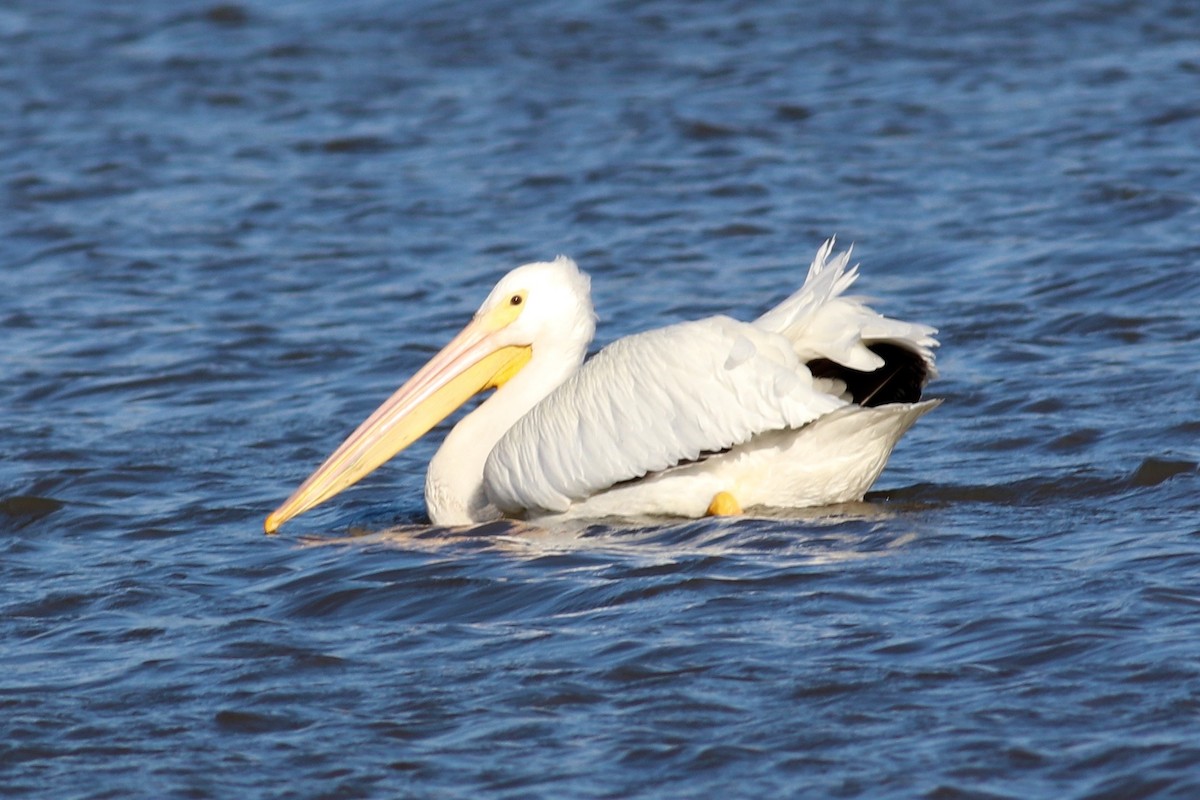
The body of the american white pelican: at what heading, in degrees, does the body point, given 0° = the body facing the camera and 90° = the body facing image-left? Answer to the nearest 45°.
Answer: approximately 90°
